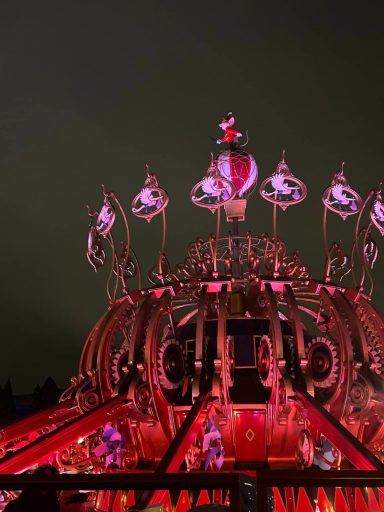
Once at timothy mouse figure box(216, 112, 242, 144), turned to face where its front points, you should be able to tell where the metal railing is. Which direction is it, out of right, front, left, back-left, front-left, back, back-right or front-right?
front-left

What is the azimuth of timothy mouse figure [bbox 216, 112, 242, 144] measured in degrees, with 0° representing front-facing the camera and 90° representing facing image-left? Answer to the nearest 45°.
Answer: approximately 45°
